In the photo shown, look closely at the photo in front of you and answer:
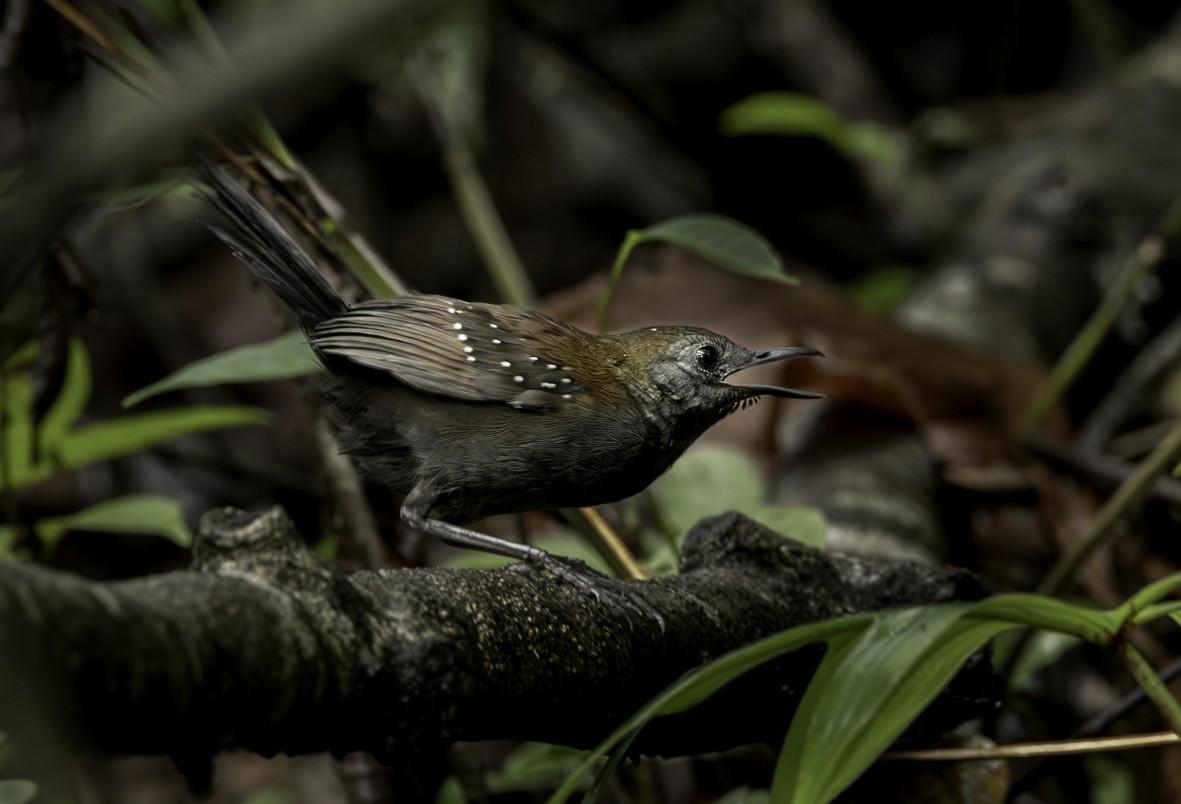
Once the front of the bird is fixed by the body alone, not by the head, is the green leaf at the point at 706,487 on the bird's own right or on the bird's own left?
on the bird's own left

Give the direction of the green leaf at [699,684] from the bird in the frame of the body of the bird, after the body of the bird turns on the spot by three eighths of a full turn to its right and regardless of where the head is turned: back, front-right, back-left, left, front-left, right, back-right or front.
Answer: front-left

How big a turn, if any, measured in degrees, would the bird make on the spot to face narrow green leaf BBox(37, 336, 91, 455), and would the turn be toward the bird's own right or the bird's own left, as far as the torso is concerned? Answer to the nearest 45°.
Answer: approximately 135° to the bird's own left

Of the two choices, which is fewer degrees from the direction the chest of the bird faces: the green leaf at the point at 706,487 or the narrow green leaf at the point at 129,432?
the green leaf

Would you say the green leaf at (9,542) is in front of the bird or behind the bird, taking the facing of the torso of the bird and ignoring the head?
behind

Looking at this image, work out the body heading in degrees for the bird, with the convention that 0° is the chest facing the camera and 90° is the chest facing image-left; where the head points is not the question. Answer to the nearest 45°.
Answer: approximately 270°

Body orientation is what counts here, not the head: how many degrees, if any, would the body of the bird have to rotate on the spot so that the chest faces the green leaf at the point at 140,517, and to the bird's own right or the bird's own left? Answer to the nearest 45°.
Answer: approximately 135° to the bird's own left

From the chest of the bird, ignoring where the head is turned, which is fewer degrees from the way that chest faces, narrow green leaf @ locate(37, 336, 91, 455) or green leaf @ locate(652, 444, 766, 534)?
the green leaf

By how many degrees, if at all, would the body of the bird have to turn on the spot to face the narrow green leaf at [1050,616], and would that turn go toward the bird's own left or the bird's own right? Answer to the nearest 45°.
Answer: approximately 45° to the bird's own right

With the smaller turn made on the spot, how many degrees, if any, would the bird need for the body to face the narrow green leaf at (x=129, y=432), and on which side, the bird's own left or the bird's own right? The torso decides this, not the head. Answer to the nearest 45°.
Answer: approximately 135° to the bird's own left
